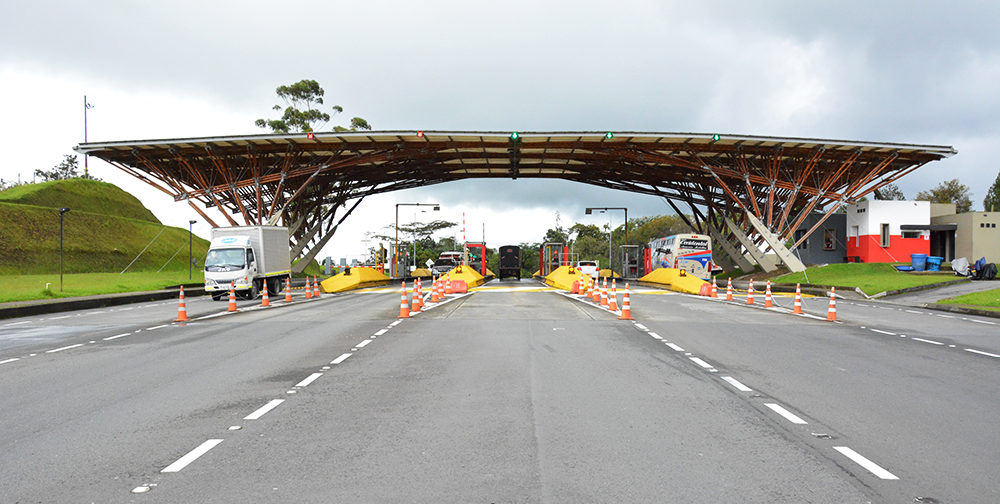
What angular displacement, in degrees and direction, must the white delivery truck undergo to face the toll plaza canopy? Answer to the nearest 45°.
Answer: approximately 180°

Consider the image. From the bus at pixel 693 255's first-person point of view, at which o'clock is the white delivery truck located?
The white delivery truck is roughly at 9 o'clock from the bus.

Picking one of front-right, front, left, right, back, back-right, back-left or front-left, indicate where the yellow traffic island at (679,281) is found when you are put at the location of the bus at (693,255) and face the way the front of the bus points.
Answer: back-left

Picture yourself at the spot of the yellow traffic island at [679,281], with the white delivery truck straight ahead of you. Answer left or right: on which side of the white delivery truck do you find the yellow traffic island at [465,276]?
right

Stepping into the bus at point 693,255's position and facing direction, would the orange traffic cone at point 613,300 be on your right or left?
on your left

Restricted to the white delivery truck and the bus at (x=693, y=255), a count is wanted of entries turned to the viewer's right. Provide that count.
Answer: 0

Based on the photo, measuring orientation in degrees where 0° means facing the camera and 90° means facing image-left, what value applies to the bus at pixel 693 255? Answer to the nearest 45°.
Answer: approximately 135°

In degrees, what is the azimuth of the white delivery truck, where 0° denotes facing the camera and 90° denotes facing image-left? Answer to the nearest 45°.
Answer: approximately 45°

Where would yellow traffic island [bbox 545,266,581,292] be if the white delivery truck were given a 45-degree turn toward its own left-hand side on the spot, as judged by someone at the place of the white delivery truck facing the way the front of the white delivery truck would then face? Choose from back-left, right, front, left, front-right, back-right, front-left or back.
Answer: left

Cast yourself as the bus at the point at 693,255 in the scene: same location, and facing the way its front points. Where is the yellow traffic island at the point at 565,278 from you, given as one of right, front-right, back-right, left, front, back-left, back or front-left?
left

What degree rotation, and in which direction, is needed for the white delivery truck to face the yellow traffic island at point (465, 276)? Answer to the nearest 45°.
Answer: approximately 180°
